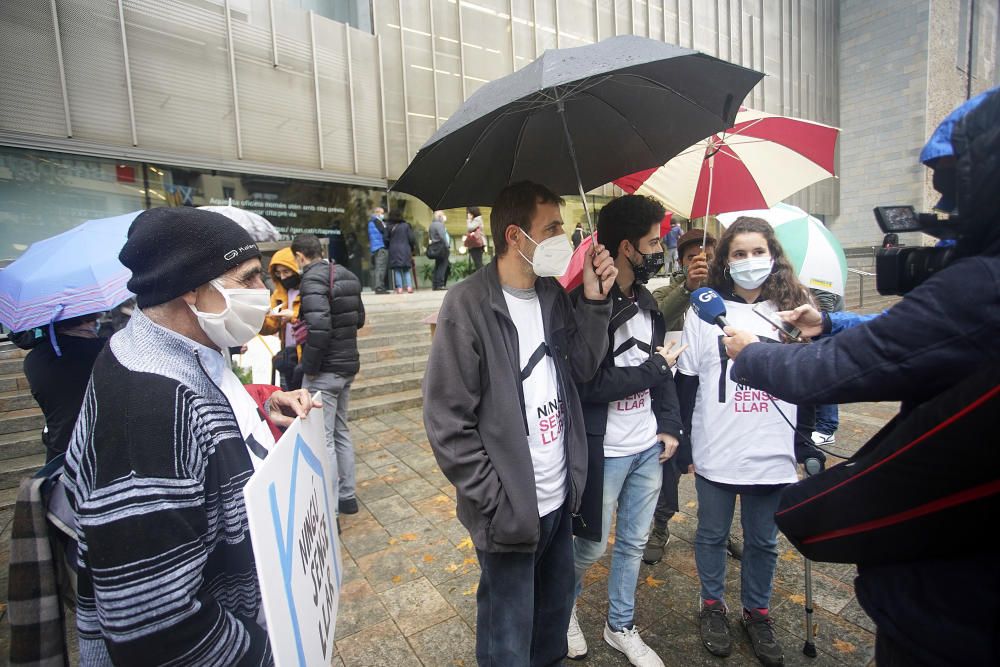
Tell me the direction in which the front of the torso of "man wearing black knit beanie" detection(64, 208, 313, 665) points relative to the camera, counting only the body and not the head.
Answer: to the viewer's right

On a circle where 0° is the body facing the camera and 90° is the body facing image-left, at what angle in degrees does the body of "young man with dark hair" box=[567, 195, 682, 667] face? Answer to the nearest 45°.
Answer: approximately 315°

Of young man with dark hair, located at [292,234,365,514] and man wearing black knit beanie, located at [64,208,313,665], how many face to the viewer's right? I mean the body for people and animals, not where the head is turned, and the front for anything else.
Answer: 1

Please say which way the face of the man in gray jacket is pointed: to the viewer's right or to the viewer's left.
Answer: to the viewer's right

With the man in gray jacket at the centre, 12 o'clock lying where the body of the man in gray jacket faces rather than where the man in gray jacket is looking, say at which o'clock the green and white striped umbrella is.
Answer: The green and white striped umbrella is roughly at 9 o'clock from the man in gray jacket.

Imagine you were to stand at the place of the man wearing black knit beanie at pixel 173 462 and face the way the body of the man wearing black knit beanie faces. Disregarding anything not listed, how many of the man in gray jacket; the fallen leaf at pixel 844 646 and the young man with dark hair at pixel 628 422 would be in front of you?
3

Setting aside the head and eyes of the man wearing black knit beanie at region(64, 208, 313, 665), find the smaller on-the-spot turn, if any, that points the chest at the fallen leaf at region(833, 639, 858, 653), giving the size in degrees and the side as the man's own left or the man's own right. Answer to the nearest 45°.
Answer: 0° — they already face it

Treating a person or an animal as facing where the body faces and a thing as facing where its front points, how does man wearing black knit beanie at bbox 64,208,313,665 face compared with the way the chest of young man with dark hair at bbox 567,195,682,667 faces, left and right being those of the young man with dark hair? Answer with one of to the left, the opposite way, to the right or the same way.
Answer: to the left

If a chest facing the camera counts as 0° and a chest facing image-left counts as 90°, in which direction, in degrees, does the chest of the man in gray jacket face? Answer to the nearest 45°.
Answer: approximately 315°

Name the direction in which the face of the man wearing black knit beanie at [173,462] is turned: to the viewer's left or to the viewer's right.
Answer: to the viewer's right
